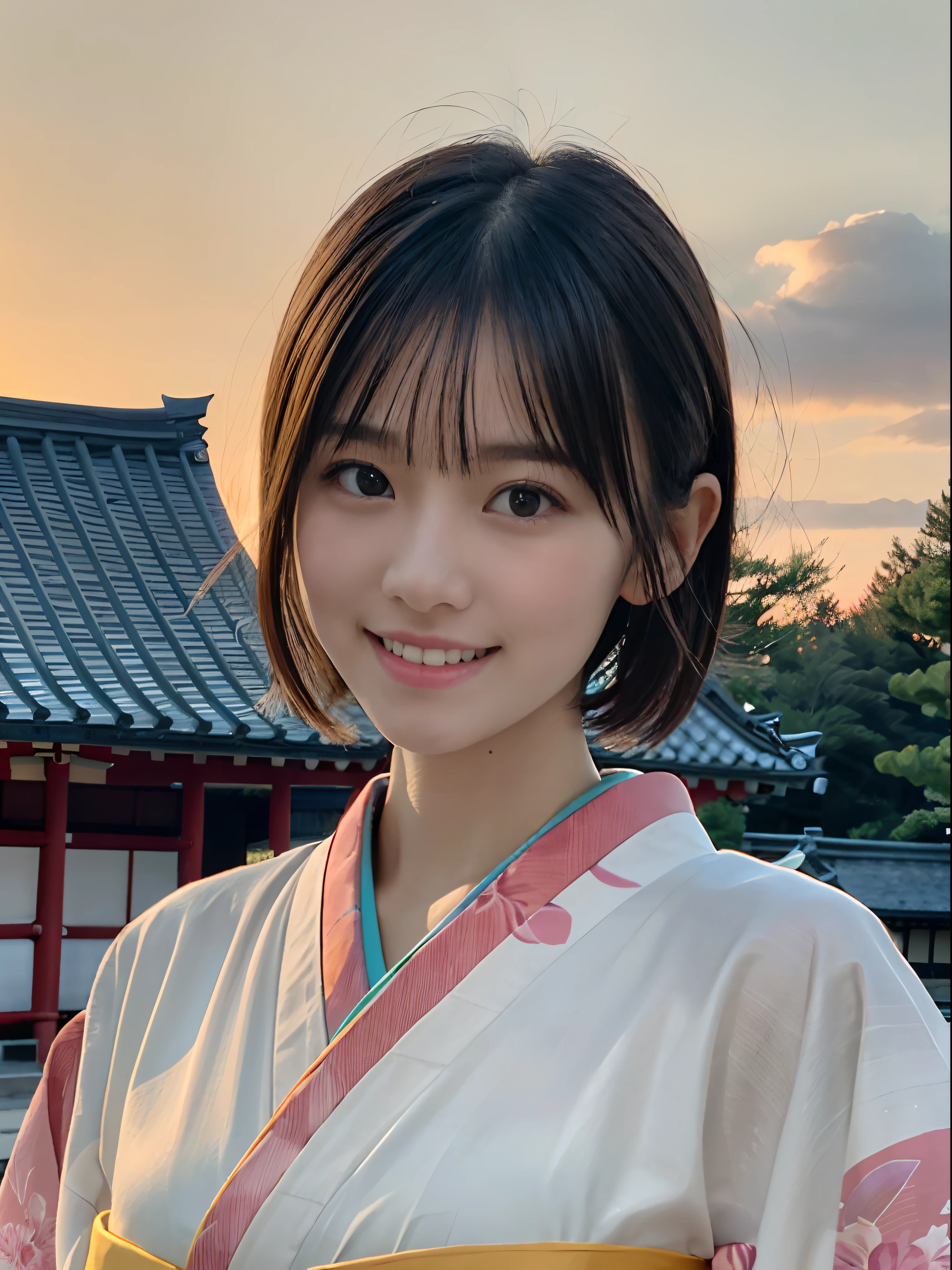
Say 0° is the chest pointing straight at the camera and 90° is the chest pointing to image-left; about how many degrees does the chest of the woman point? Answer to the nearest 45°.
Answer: approximately 45°
